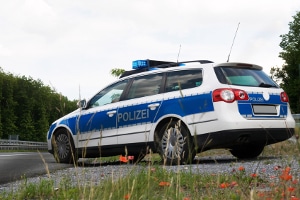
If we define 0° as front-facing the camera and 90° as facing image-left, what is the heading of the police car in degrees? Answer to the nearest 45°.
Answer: approximately 135°
